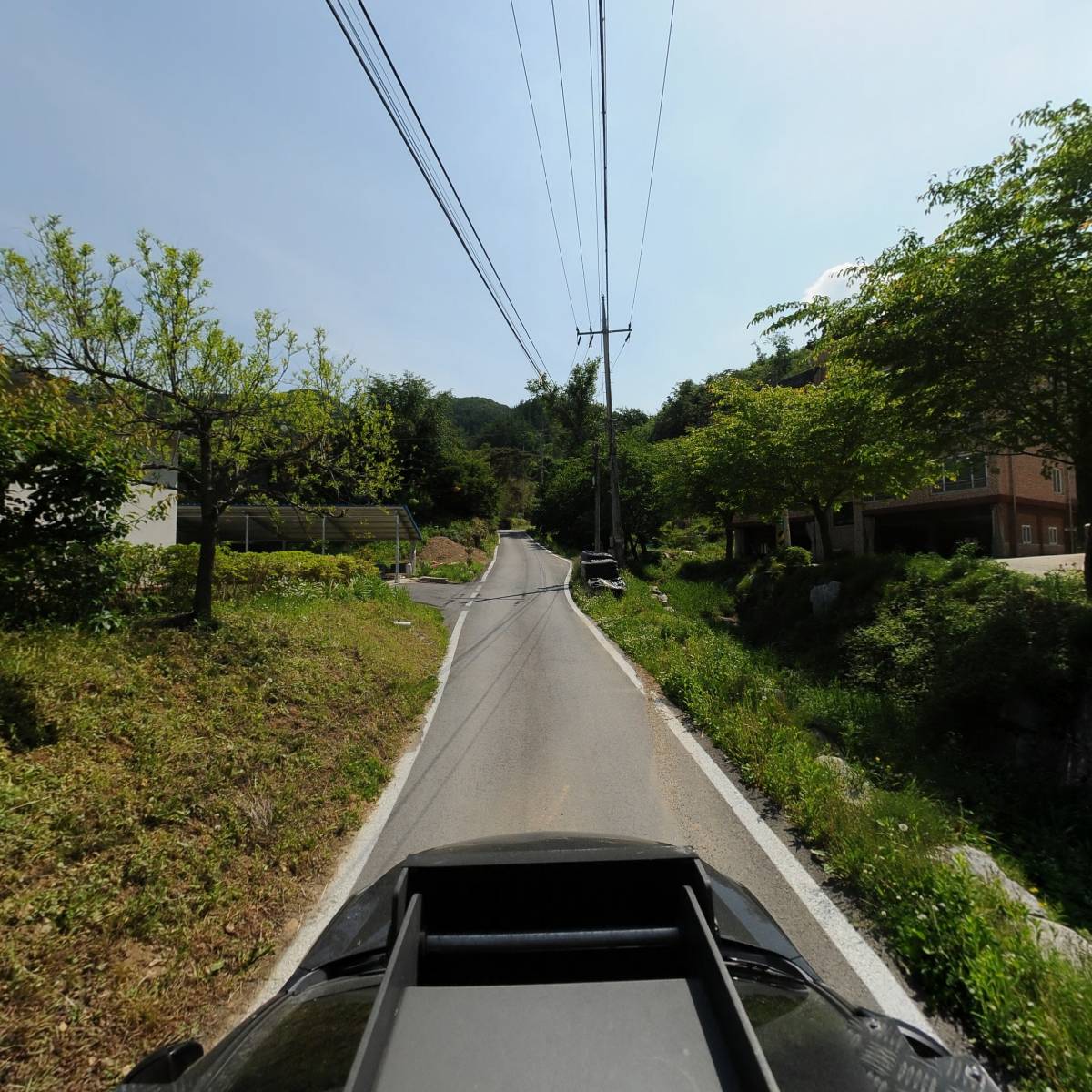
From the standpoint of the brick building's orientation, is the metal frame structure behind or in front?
in front

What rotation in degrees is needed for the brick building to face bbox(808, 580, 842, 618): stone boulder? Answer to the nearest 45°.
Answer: approximately 45° to its left

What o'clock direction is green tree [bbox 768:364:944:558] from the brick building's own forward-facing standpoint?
The green tree is roughly at 11 o'clock from the brick building.

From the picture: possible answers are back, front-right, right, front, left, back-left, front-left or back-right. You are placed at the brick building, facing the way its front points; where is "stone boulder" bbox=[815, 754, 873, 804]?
front-left

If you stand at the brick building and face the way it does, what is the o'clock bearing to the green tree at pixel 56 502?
The green tree is roughly at 11 o'clock from the brick building.

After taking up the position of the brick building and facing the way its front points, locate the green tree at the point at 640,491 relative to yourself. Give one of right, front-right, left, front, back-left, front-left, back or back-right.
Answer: front-right

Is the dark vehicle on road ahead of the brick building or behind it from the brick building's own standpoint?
ahead

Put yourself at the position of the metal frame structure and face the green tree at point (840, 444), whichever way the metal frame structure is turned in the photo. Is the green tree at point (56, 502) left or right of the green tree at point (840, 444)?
right

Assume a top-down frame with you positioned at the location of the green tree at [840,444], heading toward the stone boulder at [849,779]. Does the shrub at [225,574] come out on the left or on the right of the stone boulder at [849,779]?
right

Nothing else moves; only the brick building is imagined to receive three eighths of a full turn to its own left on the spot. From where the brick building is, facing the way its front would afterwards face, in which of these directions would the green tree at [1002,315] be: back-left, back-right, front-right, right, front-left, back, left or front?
right
